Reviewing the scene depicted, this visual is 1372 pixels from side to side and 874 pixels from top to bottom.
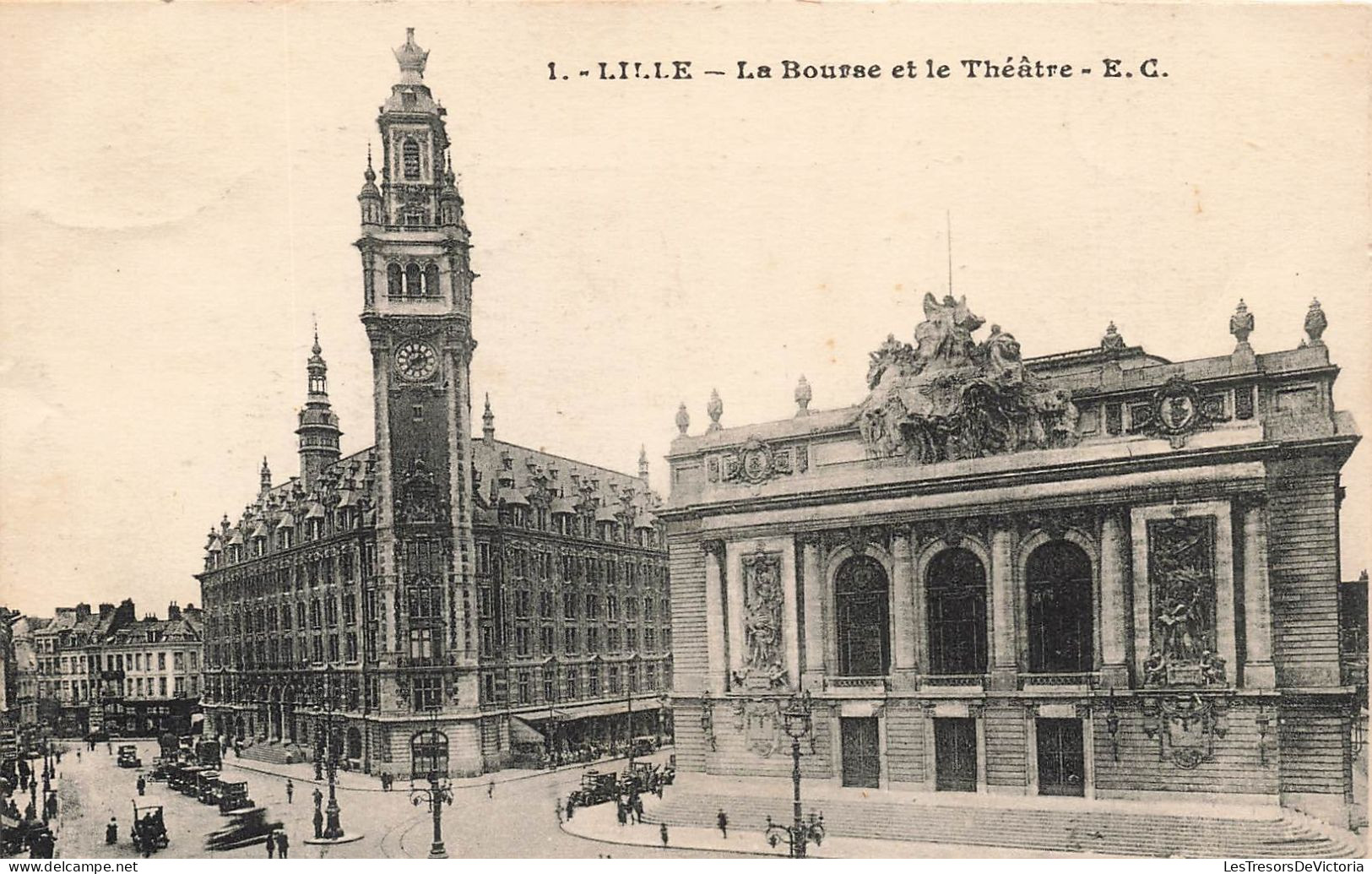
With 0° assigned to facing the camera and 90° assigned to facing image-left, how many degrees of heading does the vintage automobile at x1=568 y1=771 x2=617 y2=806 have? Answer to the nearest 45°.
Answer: approximately 45°

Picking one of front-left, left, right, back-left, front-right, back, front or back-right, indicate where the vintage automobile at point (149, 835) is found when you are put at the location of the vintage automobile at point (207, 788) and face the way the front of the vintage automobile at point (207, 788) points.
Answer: front-right

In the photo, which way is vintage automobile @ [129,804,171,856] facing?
toward the camera

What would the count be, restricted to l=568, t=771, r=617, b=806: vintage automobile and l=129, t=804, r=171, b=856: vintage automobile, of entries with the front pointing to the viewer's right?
0

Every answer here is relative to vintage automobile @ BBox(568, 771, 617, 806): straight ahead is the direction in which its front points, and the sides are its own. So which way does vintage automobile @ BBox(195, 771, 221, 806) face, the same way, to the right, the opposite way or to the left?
to the left

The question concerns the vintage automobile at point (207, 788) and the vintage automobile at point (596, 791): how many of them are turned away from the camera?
0

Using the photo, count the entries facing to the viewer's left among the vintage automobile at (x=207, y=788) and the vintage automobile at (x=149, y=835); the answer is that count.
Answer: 0

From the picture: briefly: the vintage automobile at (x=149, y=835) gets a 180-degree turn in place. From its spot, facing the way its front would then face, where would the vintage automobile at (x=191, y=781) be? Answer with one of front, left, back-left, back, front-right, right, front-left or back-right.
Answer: front

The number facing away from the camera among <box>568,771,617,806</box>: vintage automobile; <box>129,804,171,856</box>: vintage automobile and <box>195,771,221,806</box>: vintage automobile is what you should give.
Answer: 0

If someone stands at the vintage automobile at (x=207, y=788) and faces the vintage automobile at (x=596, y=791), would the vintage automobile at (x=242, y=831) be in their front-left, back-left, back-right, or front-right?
front-right

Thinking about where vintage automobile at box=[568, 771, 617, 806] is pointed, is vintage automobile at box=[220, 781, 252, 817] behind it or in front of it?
in front
